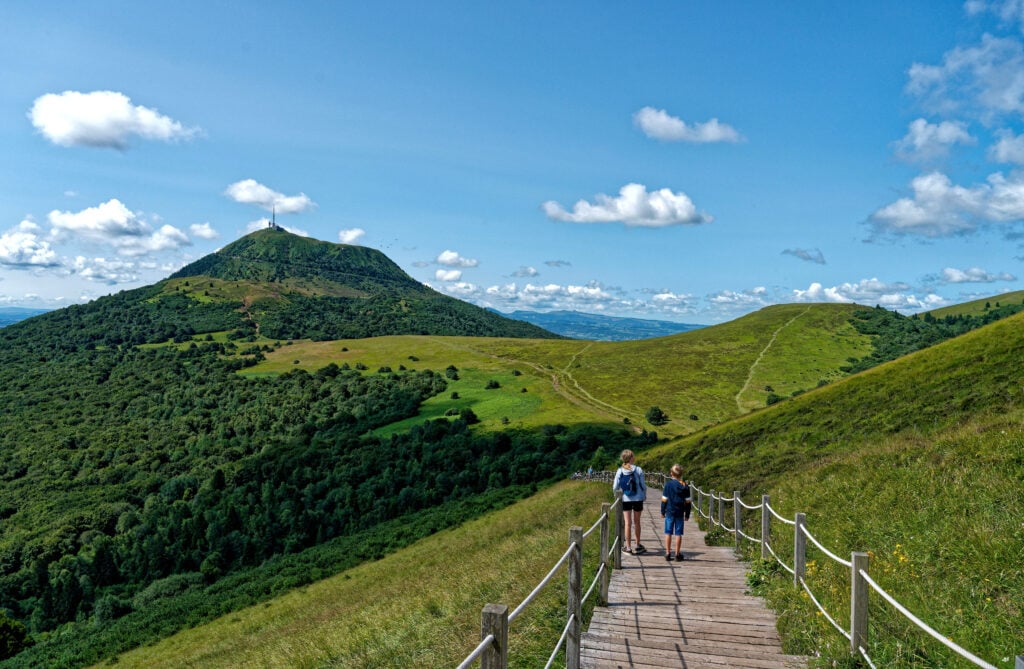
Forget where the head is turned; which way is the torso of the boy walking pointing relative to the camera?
away from the camera

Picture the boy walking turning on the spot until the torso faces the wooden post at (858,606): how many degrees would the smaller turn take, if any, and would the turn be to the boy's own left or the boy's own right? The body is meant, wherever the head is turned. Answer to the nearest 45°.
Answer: approximately 180°

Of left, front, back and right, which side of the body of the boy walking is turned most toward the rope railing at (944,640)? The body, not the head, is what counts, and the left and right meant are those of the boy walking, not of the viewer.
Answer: back

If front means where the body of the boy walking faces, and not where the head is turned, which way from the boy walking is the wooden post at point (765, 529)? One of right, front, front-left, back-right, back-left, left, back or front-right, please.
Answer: back-right
